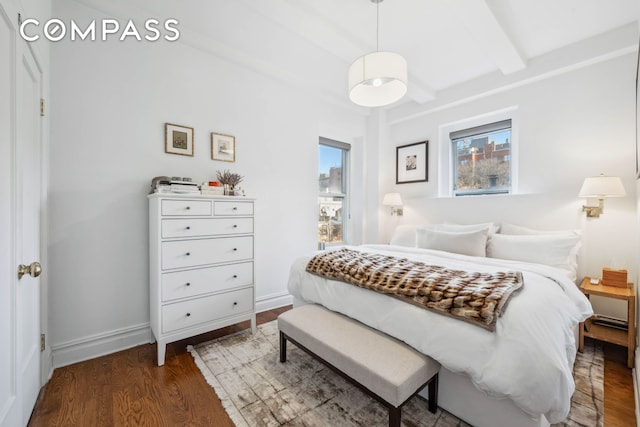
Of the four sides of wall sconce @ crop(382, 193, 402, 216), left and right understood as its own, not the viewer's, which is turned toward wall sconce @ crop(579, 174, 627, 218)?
left

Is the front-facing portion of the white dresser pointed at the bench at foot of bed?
yes

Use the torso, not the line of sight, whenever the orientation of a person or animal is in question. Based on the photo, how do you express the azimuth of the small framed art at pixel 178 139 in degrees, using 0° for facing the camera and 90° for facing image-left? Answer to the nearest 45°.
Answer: approximately 315°

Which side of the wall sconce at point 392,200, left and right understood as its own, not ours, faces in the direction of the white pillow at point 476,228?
left

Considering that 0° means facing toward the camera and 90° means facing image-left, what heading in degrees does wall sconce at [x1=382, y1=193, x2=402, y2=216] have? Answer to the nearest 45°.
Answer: approximately 45°

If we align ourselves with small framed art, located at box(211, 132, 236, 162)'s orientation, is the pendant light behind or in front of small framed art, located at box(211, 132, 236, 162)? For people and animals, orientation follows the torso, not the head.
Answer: in front

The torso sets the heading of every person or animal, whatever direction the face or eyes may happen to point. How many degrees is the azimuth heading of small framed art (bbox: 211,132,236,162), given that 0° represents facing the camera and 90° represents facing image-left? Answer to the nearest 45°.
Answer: approximately 315°

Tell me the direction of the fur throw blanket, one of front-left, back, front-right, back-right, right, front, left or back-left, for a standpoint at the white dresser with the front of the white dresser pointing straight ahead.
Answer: front

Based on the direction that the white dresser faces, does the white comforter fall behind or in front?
in front

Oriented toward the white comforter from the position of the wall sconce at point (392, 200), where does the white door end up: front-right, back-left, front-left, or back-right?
front-right

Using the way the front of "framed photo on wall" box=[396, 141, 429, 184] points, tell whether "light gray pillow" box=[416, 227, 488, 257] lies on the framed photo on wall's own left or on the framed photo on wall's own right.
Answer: on the framed photo on wall's own left

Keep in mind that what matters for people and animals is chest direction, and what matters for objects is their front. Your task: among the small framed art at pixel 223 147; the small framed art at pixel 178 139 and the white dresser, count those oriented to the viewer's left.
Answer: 0

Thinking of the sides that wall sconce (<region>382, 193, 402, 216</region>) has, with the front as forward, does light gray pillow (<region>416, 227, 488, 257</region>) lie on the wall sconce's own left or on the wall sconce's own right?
on the wall sconce's own left

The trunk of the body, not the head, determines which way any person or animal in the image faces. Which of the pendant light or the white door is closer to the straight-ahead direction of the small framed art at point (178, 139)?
the pendant light

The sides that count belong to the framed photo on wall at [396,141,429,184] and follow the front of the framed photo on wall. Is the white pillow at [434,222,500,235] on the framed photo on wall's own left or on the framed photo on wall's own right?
on the framed photo on wall's own left

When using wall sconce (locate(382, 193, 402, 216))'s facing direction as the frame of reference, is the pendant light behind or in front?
in front

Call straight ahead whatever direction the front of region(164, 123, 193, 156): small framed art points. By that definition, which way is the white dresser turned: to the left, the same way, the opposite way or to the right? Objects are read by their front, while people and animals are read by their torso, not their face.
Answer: the same way

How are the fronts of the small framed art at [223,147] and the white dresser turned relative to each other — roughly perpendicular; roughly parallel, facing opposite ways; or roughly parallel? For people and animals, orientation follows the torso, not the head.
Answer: roughly parallel

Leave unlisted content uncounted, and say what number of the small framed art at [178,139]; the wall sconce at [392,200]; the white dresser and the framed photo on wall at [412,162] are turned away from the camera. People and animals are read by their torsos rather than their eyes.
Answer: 0
